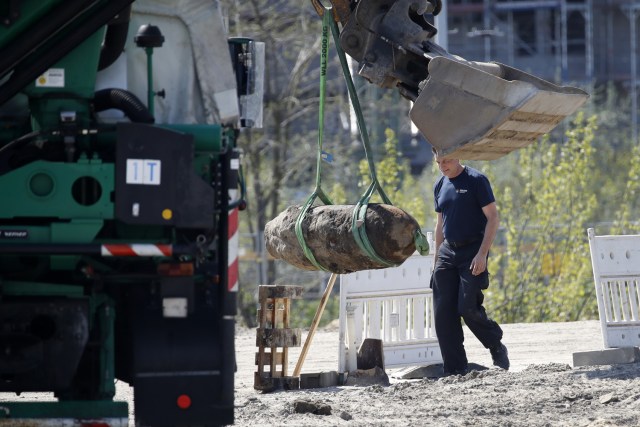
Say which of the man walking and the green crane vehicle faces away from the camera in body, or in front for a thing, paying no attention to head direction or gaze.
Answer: the green crane vehicle

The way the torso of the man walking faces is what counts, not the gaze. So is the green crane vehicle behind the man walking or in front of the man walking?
in front

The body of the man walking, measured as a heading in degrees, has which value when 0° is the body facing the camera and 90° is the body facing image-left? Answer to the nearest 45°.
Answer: approximately 45°

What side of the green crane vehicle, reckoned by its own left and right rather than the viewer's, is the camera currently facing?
back

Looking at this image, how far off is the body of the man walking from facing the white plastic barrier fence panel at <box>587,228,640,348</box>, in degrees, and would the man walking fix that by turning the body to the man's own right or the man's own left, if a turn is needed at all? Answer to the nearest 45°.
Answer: approximately 180°

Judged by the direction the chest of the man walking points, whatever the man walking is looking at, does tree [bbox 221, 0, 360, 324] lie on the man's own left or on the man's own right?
on the man's own right

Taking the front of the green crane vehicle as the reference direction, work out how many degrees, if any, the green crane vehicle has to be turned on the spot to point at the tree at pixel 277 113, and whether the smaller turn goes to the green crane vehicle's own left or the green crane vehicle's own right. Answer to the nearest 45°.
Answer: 0° — it already faces it

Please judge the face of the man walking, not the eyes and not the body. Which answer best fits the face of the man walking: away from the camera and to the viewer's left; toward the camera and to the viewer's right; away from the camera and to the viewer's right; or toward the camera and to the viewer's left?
toward the camera and to the viewer's left

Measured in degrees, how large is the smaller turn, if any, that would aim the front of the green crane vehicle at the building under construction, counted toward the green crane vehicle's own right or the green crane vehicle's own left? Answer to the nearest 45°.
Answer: approximately 45° to the green crane vehicle's own right

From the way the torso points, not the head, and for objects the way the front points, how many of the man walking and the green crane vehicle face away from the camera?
1
